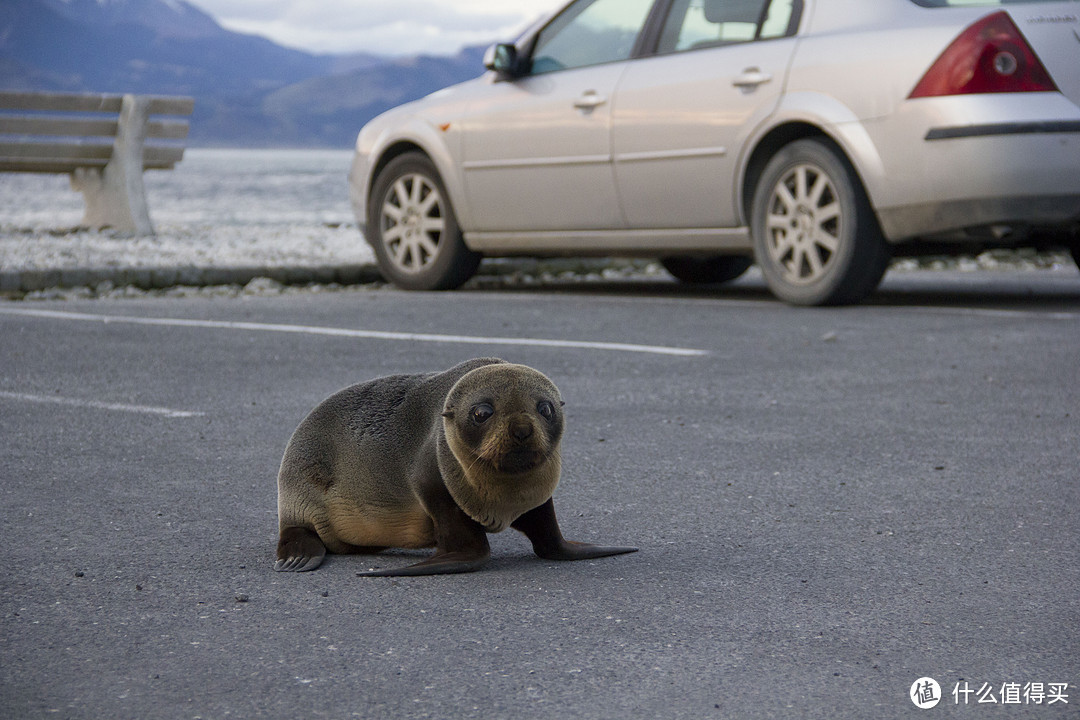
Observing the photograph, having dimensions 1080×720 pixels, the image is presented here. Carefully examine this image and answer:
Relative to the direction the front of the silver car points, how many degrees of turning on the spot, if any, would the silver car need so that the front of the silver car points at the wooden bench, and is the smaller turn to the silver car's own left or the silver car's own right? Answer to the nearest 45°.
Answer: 0° — it already faces it

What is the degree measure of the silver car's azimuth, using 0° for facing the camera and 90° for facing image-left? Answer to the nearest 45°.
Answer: approximately 135°

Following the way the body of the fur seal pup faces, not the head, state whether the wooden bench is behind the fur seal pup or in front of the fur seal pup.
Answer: behind
